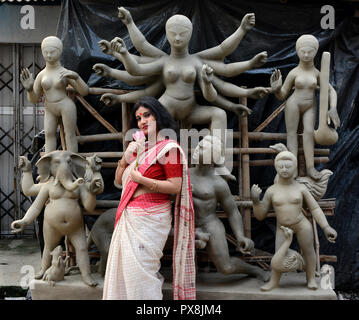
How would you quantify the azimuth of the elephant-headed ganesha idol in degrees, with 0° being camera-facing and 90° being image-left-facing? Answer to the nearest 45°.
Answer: approximately 0°
